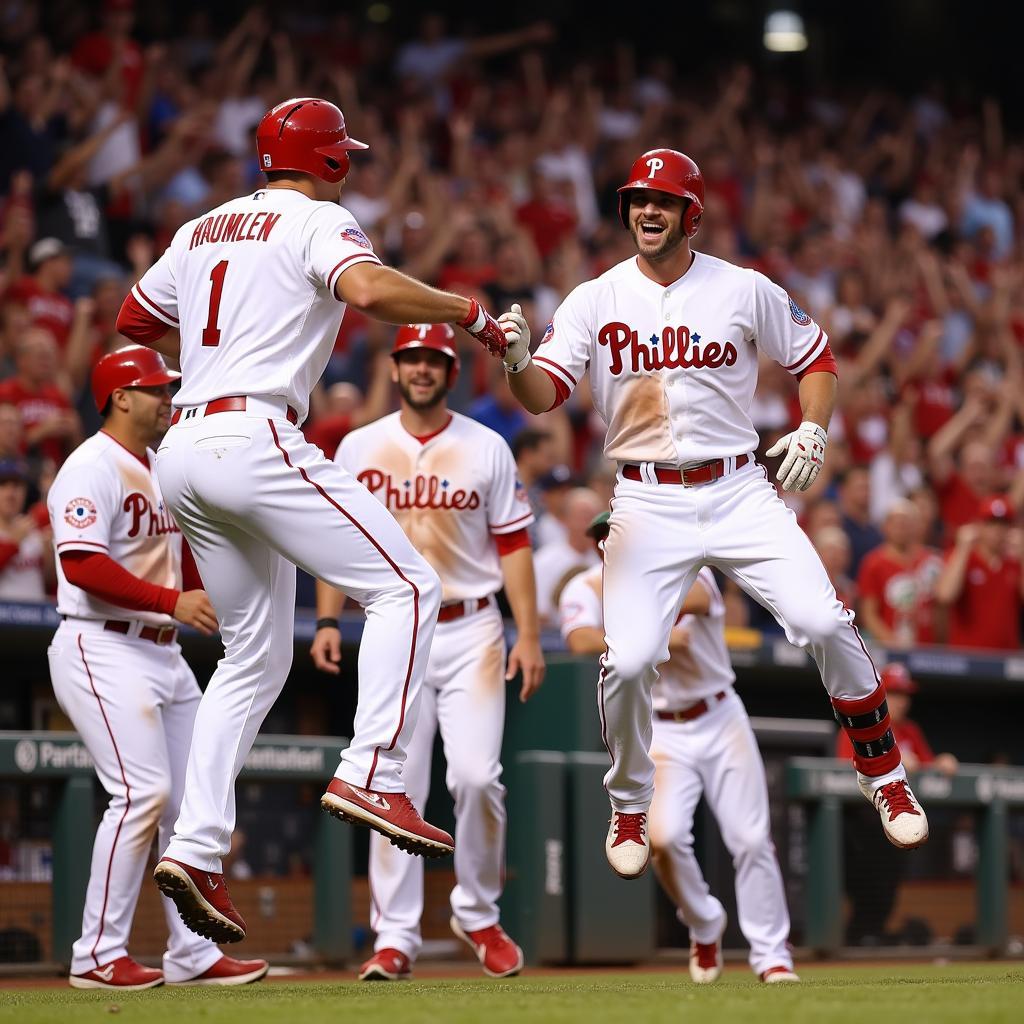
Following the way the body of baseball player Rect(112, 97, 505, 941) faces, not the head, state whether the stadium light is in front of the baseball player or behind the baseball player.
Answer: in front

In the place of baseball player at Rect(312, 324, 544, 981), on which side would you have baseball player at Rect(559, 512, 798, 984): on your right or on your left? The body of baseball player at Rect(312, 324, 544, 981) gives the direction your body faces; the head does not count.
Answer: on your left

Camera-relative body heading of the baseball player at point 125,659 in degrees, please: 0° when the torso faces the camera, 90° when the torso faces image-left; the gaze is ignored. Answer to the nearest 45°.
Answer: approximately 315°

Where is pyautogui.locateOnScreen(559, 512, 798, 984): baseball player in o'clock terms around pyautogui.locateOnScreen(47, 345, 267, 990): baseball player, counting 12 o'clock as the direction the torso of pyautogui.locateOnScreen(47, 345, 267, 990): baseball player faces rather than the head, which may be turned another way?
pyautogui.locateOnScreen(559, 512, 798, 984): baseball player is roughly at 10 o'clock from pyautogui.locateOnScreen(47, 345, 267, 990): baseball player.

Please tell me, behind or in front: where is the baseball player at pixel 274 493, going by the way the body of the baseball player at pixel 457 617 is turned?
in front

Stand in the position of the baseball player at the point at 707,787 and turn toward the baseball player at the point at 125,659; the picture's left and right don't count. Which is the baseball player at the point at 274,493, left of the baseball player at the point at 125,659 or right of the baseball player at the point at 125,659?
left

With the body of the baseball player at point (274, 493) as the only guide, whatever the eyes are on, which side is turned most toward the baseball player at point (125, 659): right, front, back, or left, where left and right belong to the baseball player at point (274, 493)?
left

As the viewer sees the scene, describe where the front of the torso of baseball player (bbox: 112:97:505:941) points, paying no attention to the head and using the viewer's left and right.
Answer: facing away from the viewer and to the right of the viewer

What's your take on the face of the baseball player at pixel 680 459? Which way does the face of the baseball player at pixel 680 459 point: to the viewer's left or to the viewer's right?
to the viewer's left

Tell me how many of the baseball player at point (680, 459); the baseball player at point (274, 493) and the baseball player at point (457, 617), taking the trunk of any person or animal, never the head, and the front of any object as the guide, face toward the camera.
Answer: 2

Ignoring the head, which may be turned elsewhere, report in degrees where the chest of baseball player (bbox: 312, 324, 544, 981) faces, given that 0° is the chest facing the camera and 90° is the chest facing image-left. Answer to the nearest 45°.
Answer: approximately 0°

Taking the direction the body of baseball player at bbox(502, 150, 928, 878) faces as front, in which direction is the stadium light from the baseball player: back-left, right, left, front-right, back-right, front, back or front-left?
back
